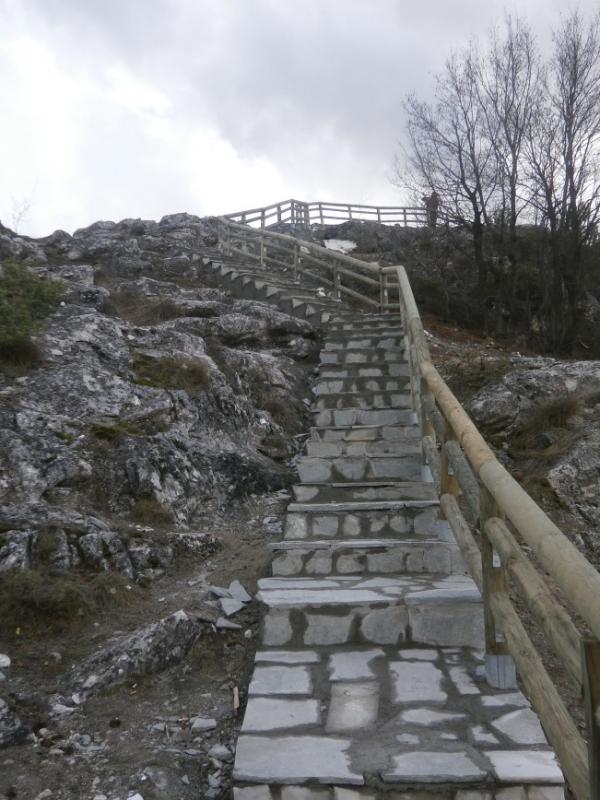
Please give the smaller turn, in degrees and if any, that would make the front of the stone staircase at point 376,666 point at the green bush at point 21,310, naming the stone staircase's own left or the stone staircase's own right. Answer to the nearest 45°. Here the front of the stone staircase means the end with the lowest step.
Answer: approximately 135° to the stone staircase's own right

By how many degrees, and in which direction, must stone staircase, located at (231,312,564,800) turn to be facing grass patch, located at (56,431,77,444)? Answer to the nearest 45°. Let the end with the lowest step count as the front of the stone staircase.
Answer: approximately 135° to its right

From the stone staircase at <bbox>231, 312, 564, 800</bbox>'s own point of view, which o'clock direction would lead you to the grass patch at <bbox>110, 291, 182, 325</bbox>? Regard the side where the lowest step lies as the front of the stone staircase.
The grass patch is roughly at 5 o'clock from the stone staircase.

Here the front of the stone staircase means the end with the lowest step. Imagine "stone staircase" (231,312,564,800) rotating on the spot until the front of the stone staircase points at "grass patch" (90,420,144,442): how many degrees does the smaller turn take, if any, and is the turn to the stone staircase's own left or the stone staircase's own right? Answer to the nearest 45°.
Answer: approximately 135° to the stone staircase's own right

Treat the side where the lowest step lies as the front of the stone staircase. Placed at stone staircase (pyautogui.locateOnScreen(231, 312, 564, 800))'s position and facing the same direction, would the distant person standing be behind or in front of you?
behind

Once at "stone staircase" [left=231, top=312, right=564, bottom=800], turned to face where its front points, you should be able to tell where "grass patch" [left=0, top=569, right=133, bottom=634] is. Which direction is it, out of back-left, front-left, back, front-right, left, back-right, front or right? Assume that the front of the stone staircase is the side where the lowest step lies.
right

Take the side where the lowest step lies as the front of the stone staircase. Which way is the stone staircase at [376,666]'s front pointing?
toward the camera

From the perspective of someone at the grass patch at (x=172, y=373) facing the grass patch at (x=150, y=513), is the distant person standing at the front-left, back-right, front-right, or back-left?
back-left

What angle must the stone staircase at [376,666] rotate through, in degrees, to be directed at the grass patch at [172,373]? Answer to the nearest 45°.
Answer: approximately 135° to its right

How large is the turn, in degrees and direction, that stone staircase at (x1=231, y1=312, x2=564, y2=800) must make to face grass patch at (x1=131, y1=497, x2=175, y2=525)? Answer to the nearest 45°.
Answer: approximately 135° to its right

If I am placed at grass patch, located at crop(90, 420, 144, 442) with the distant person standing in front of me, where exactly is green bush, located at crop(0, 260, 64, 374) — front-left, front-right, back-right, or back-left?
front-left
